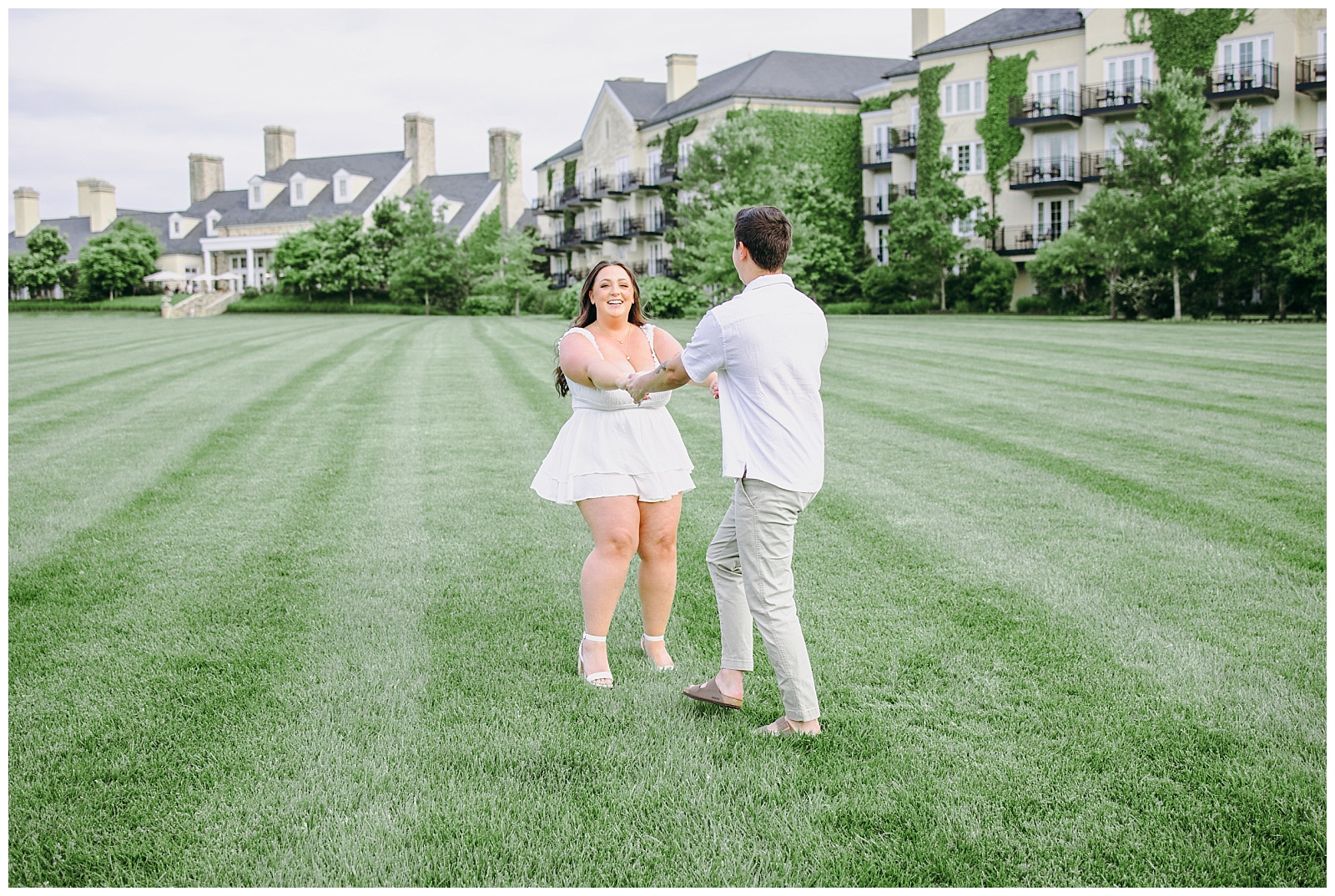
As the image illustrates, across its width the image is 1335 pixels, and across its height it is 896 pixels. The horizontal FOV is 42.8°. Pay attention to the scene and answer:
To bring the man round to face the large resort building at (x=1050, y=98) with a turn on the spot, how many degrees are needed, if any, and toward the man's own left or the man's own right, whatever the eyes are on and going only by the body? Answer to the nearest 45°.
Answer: approximately 45° to the man's own right

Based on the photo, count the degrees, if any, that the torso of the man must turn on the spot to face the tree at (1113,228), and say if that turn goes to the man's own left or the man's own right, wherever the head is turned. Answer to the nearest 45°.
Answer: approximately 45° to the man's own right

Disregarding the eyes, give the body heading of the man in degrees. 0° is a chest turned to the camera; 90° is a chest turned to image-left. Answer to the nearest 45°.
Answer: approximately 135°

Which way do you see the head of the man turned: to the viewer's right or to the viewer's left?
to the viewer's left

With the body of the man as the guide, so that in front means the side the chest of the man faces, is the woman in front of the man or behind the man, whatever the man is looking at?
in front

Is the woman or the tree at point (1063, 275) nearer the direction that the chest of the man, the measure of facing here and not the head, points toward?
the woman

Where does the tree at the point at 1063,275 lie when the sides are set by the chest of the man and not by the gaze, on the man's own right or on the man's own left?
on the man's own right

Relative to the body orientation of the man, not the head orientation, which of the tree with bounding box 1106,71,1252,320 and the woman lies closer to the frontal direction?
the woman
